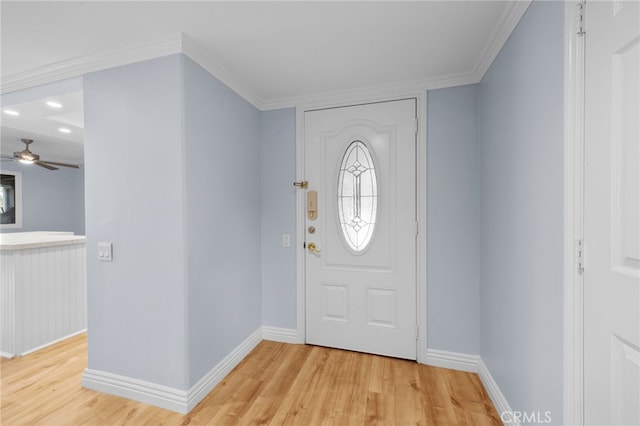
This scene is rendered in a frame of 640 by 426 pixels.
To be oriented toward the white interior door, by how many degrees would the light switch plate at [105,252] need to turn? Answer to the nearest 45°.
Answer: approximately 90° to its left

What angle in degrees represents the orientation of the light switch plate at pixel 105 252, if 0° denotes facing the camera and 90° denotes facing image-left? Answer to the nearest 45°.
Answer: approximately 45°

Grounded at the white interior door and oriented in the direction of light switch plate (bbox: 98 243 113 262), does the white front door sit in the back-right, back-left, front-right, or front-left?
front-right

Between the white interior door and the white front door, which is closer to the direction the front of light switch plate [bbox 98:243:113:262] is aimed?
the white interior door

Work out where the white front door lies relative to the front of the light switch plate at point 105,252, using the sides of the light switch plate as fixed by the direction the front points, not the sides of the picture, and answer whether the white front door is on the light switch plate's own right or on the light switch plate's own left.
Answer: on the light switch plate's own left

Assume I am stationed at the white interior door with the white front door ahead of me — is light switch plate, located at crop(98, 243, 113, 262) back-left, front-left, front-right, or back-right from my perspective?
front-left
